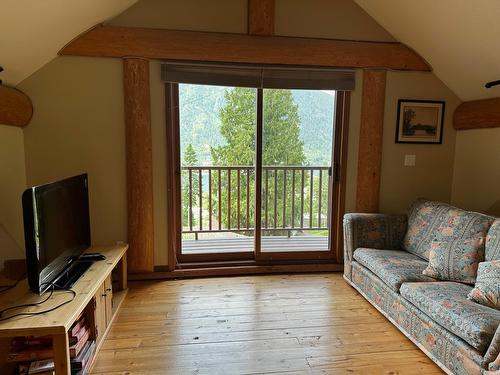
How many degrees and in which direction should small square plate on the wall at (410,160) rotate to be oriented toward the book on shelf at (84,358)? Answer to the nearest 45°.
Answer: approximately 45° to its right

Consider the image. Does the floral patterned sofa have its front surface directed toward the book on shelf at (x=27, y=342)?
yes

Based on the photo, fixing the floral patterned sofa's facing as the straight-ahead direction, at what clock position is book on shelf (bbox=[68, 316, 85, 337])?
The book on shelf is roughly at 12 o'clock from the floral patterned sofa.

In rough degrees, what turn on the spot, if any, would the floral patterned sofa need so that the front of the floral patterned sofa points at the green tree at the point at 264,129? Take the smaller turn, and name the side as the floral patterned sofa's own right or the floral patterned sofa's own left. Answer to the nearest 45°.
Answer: approximately 45° to the floral patterned sofa's own right

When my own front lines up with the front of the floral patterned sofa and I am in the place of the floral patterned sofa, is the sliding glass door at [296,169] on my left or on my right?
on my right

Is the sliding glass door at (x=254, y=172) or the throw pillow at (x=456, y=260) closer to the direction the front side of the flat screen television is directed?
the throw pillow

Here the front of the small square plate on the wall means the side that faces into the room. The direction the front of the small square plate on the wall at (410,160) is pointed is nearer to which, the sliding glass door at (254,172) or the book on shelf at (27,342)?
the book on shelf

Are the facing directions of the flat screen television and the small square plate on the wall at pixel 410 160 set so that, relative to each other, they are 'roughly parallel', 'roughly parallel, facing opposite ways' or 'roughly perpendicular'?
roughly perpendicular

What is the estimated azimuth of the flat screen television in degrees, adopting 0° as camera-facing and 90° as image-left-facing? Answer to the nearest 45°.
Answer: approximately 315°
